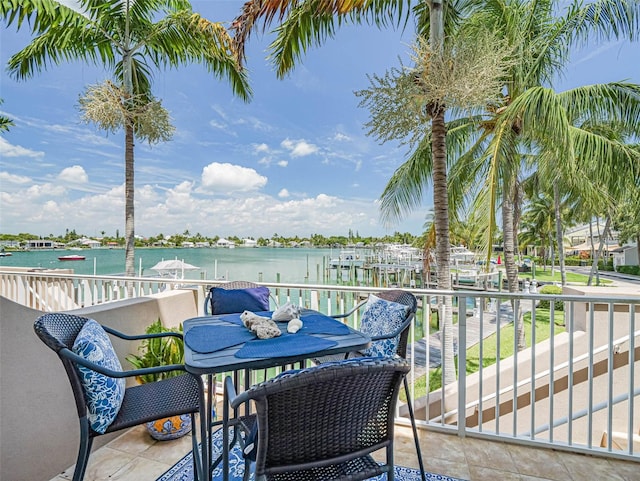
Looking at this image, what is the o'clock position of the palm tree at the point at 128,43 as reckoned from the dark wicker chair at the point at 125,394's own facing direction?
The palm tree is roughly at 9 o'clock from the dark wicker chair.

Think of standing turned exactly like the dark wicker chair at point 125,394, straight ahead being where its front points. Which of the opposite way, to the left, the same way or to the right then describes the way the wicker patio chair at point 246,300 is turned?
to the right

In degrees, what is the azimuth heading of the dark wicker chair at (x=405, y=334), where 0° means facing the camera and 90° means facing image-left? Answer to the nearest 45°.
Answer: approximately 45°

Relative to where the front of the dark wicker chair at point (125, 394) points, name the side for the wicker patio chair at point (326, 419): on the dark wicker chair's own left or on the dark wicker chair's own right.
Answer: on the dark wicker chair's own right

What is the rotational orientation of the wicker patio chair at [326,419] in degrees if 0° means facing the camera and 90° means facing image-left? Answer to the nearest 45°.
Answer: approximately 135°

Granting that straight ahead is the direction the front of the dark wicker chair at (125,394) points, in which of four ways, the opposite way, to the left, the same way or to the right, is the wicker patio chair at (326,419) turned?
to the left

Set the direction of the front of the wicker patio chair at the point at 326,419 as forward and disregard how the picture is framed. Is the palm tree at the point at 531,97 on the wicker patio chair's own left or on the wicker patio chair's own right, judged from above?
on the wicker patio chair's own right

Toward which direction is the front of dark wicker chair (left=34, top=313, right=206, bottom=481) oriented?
to the viewer's right

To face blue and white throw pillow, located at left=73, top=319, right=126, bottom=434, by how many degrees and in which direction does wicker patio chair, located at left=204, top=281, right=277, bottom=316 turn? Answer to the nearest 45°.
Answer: approximately 45° to its right

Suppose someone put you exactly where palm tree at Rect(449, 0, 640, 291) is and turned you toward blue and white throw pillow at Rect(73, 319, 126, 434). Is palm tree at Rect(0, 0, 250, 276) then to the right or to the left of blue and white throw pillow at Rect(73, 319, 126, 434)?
right

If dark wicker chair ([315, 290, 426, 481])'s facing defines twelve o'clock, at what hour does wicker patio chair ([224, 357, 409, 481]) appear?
The wicker patio chair is roughly at 11 o'clock from the dark wicker chair.

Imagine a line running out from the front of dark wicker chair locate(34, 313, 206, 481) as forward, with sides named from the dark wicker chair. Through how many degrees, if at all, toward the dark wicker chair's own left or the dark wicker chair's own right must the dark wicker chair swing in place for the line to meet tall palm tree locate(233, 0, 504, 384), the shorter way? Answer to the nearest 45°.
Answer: approximately 45° to the dark wicker chair's own left
